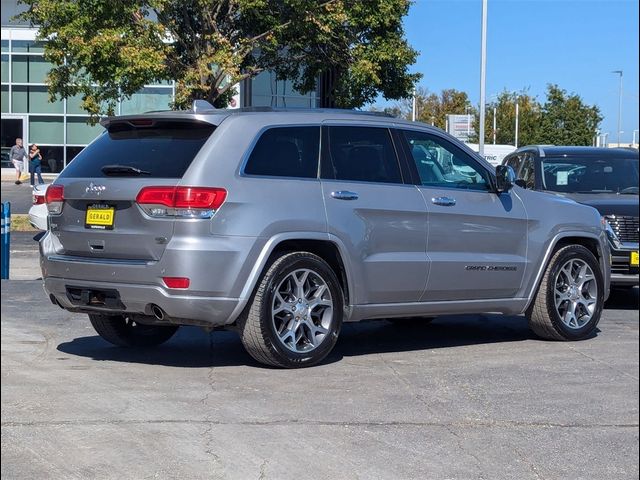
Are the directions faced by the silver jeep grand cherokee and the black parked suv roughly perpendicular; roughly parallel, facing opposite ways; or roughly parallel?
roughly perpendicular

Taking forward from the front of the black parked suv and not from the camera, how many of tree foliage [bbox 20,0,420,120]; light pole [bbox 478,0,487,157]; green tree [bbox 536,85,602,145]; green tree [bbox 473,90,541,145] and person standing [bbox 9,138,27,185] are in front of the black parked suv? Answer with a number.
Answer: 0

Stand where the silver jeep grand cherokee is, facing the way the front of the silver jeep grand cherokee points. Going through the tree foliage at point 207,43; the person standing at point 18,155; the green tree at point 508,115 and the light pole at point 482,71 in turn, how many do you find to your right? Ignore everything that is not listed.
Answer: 0

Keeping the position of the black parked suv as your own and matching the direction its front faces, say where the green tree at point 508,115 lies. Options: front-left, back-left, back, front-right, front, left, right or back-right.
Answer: back-left

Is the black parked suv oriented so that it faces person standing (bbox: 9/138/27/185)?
no

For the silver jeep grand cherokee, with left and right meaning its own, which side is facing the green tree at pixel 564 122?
front

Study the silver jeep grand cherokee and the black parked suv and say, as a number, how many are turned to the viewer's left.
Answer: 0

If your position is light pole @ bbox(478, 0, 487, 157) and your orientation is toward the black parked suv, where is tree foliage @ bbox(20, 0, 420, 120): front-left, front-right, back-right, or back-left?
front-right

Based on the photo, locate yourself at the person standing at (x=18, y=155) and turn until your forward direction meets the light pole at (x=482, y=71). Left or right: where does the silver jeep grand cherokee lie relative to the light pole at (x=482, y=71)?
right

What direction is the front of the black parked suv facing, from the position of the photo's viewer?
facing the viewer and to the right of the viewer

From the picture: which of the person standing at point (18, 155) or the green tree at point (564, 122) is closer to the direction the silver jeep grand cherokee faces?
the green tree

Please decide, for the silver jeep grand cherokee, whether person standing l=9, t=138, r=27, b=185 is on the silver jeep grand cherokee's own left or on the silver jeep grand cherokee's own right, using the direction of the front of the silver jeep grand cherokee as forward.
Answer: on the silver jeep grand cherokee's own left

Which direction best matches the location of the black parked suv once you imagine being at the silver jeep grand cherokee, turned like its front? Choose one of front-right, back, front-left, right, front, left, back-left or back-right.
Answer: front

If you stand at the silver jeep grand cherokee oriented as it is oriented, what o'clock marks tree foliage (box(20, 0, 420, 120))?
The tree foliage is roughly at 10 o'clock from the silver jeep grand cherokee.

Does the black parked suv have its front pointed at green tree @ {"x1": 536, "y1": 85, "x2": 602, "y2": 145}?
no

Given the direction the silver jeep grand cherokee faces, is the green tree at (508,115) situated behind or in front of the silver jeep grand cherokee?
in front

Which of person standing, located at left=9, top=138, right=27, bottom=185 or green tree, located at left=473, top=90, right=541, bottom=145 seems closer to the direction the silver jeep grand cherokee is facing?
the green tree

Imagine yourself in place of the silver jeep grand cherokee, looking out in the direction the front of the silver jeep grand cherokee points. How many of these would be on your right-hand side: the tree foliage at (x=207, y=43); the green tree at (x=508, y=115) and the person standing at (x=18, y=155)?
0

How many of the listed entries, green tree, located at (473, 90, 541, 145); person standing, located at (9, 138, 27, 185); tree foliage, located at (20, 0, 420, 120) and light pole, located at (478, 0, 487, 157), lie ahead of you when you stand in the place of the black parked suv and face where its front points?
0
